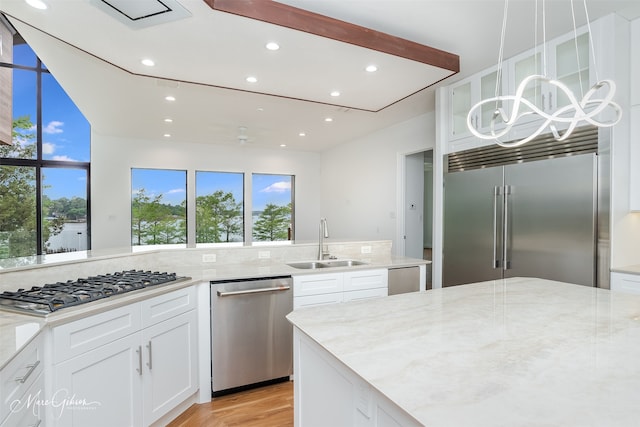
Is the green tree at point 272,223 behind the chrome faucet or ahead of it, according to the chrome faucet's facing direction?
behind

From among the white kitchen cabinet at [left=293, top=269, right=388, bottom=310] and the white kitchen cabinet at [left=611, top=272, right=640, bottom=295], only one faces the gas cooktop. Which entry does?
the white kitchen cabinet at [left=611, top=272, right=640, bottom=295]

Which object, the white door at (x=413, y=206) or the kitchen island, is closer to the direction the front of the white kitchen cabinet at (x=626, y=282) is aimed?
the kitchen island

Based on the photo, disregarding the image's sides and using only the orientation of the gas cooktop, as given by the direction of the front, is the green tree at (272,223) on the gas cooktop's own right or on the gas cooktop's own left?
on the gas cooktop's own left

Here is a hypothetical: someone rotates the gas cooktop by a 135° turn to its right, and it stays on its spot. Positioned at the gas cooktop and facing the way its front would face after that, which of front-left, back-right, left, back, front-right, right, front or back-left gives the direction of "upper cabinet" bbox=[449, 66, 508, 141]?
back

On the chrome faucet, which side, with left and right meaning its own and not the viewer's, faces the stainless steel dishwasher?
right

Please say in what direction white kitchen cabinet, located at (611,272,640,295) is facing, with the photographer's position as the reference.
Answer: facing the viewer and to the left of the viewer

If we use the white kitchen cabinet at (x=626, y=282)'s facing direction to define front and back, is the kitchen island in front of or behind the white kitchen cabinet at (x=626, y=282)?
in front

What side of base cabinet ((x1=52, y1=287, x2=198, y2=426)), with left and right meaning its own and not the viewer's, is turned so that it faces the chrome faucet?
left

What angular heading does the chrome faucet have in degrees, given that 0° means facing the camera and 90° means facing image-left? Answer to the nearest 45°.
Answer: approximately 315°

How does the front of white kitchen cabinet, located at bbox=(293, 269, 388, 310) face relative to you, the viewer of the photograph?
facing the viewer and to the right of the viewer
